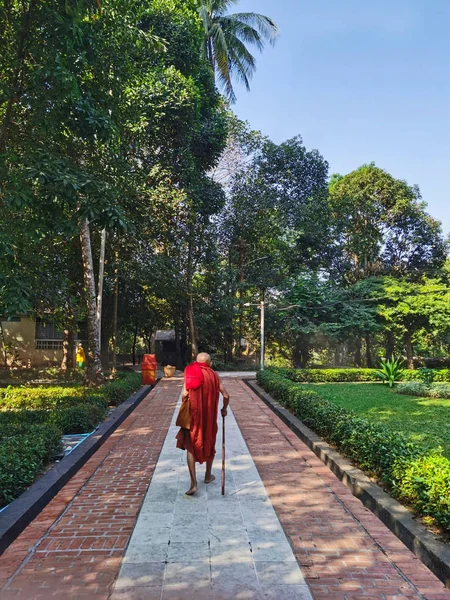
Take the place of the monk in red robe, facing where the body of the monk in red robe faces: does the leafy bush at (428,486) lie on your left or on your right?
on your right

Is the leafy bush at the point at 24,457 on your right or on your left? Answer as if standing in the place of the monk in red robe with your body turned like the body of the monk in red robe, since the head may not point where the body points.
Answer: on your left

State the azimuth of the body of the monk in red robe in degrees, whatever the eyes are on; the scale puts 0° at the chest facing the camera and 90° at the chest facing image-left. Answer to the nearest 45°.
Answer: approximately 180°

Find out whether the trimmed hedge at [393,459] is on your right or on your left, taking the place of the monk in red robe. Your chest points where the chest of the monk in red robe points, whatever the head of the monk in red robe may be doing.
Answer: on your right

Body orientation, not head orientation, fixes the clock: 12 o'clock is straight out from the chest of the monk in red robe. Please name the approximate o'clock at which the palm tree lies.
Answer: The palm tree is roughly at 12 o'clock from the monk in red robe.

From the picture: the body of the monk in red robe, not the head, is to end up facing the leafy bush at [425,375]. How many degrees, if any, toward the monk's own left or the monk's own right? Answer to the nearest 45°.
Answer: approximately 45° to the monk's own right

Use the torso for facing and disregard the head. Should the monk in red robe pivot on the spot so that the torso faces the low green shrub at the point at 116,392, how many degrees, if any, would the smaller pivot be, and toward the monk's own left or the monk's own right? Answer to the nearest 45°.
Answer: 0° — they already face it
